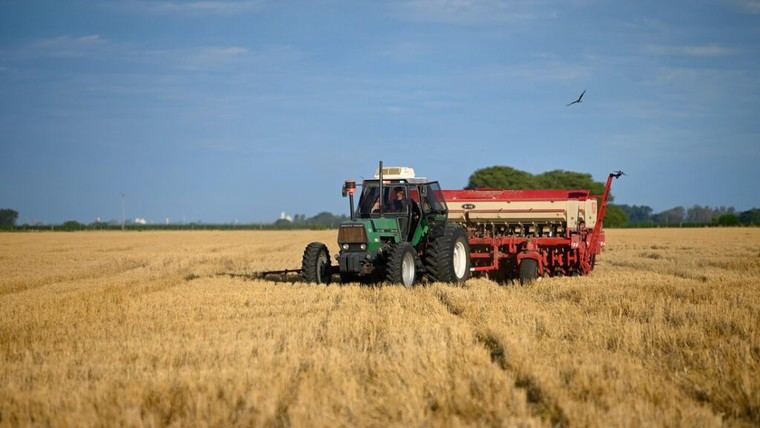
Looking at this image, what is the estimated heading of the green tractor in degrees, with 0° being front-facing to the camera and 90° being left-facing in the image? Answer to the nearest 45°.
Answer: approximately 45°
